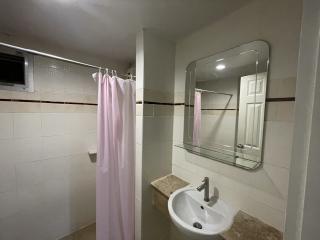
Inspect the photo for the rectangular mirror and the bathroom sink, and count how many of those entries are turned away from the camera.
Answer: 0

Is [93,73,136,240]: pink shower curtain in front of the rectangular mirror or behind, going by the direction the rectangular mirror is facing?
in front

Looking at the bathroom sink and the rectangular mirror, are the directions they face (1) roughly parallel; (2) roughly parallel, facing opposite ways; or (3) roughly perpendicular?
roughly parallel

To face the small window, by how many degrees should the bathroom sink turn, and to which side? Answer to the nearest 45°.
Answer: approximately 45° to its right

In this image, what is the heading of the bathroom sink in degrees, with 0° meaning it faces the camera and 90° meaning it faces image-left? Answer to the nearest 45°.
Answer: approximately 45°

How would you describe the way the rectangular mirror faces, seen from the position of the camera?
facing the viewer and to the left of the viewer
